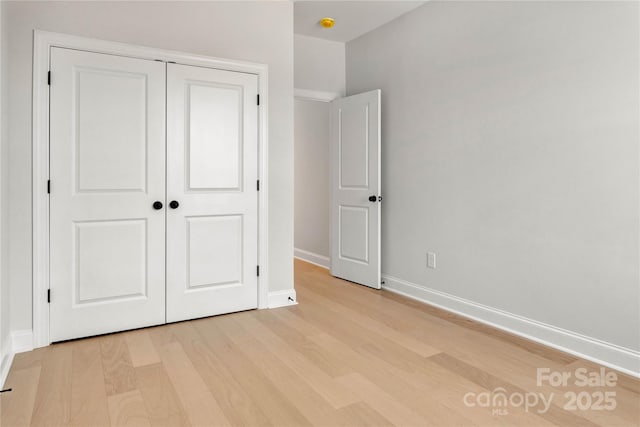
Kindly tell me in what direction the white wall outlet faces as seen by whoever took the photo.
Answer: facing the viewer and to the left of the viewer

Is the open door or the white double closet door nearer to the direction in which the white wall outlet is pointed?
the white double closet door

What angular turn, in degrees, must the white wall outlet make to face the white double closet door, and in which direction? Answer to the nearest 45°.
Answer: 0° — it already faces it

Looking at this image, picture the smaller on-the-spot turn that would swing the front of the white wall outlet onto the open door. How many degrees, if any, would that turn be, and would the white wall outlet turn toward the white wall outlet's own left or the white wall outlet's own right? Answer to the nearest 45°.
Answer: approximately 90° to the white wall outlet's own right
